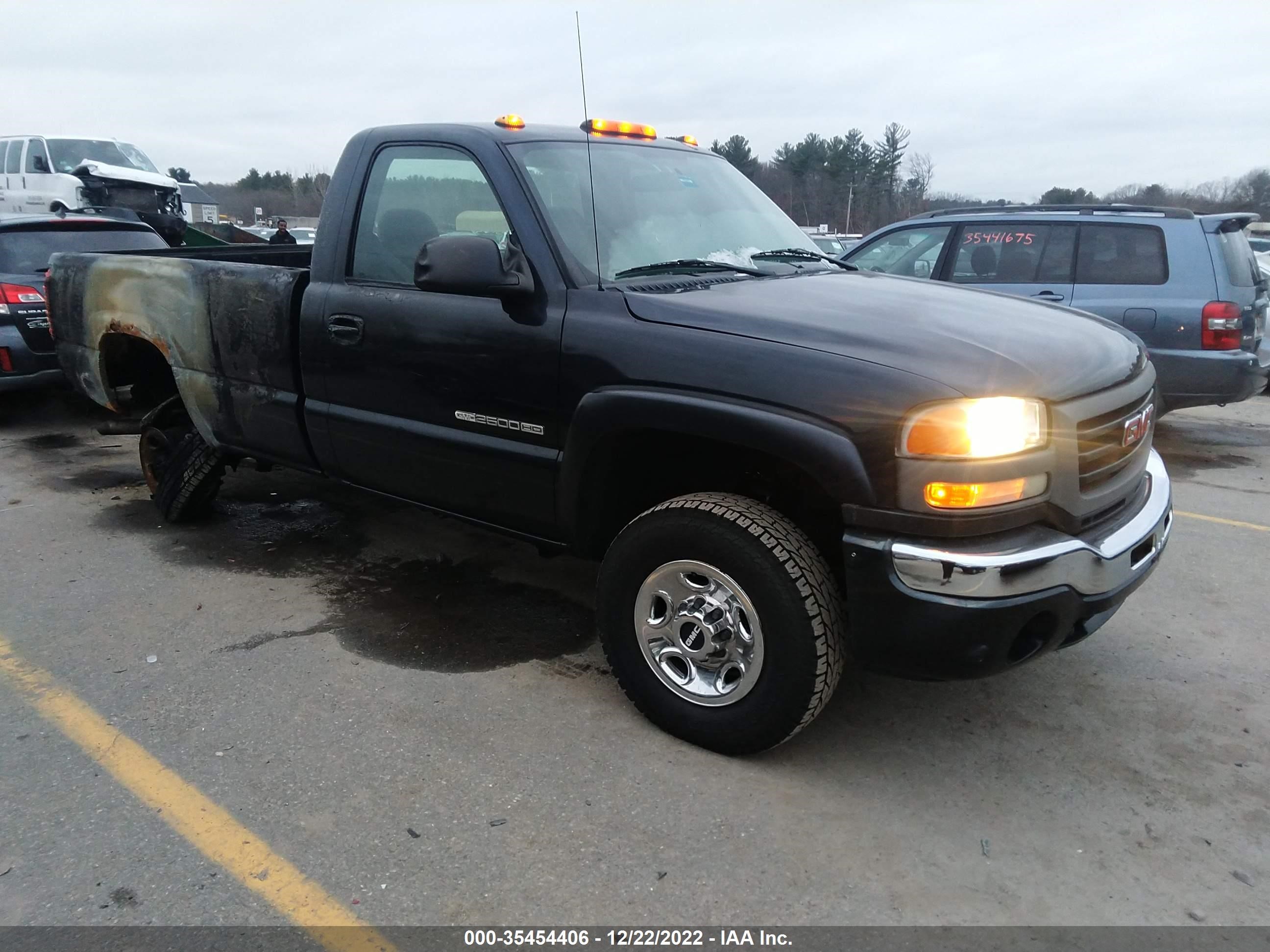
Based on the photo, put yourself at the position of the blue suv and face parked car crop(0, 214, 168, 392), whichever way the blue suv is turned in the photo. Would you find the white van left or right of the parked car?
right

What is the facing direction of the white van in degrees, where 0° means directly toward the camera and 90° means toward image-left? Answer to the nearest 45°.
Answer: approximately 315°

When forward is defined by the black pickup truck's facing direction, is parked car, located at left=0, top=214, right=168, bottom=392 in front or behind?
behind

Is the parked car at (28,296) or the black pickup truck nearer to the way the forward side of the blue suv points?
the parked car

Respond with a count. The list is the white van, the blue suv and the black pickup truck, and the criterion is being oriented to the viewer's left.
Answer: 1

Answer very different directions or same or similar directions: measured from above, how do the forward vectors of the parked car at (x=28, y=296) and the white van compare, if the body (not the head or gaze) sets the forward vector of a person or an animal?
very different directions

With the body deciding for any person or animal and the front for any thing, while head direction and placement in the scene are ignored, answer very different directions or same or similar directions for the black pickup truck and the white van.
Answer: same or similar directions

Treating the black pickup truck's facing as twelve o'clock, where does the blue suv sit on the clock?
The blue suv is roughly at 9 o'clock from the black pickup truck.

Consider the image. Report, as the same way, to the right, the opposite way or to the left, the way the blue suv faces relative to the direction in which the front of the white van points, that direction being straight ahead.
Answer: the opposite way

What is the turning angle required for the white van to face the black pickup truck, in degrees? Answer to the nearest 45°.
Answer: approximately 45° to its right

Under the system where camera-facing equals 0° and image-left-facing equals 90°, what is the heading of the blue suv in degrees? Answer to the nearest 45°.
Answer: approximately 90°

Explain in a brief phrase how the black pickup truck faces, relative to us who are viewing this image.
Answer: facing the viewer and to the right of the viewer

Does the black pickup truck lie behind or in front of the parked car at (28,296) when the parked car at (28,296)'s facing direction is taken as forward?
behind

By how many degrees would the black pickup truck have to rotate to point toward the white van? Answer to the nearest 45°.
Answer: approximately 180°
